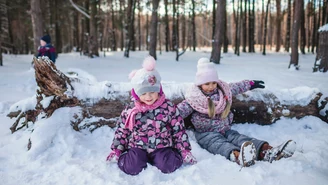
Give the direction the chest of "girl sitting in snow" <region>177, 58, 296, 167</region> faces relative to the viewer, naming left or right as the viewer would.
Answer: facing the viewer and to the right of the viewer

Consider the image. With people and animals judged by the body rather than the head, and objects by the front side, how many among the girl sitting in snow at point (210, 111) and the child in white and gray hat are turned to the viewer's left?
0

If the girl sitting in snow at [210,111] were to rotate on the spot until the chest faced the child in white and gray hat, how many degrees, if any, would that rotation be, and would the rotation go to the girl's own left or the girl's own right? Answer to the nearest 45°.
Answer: approximately 90° to the girl's own right

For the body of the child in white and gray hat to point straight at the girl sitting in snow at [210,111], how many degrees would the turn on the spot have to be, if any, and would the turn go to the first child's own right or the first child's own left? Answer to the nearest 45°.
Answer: approximately 135° to the first child's own left

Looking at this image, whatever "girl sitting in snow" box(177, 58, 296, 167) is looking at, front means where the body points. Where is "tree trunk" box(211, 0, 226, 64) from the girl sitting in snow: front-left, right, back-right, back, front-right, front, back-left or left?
back-left

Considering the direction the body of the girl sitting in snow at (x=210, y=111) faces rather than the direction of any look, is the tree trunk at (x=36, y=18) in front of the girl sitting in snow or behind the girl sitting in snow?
behind
